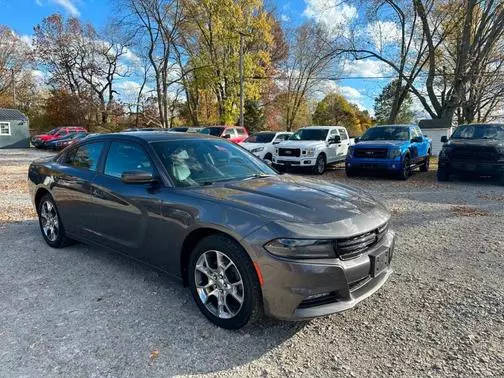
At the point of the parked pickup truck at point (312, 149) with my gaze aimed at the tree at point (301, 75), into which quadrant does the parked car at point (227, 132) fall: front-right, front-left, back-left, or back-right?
front-left

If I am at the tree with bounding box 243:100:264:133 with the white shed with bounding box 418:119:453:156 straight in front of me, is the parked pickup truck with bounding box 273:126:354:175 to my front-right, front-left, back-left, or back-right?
front-right

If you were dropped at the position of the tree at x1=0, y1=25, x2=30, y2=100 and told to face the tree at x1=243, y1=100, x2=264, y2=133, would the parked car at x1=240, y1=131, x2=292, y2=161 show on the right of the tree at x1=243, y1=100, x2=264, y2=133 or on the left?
right

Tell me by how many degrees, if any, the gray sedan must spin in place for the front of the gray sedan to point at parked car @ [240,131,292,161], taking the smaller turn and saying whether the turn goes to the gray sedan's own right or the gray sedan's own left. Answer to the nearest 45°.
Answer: approximately 135° to the gray sedan's own left

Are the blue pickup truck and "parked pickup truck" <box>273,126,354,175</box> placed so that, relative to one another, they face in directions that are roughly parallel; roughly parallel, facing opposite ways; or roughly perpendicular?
roughly parallel

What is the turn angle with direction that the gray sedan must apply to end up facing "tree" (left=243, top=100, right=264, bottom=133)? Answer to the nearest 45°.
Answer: approximately 135° to its left

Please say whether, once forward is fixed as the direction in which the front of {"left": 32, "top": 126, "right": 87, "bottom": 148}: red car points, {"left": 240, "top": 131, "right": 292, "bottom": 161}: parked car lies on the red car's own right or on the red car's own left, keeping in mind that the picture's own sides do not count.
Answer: on the red car's own left

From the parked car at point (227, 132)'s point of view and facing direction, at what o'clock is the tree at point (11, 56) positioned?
The tree is roughly at 3 o'clock from the parked car.

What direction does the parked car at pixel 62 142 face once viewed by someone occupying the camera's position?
facing the viewer and to the left of the viewer

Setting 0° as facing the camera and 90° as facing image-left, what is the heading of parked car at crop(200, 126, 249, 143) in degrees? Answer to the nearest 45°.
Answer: approximately 45°

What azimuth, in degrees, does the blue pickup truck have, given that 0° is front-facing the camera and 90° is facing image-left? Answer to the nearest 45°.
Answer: approximately 45°

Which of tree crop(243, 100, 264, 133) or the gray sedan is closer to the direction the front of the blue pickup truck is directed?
the gray sedan

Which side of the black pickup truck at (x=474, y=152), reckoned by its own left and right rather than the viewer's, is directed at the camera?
front

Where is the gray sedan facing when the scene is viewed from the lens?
facing the viewer and to the right of the viewer
